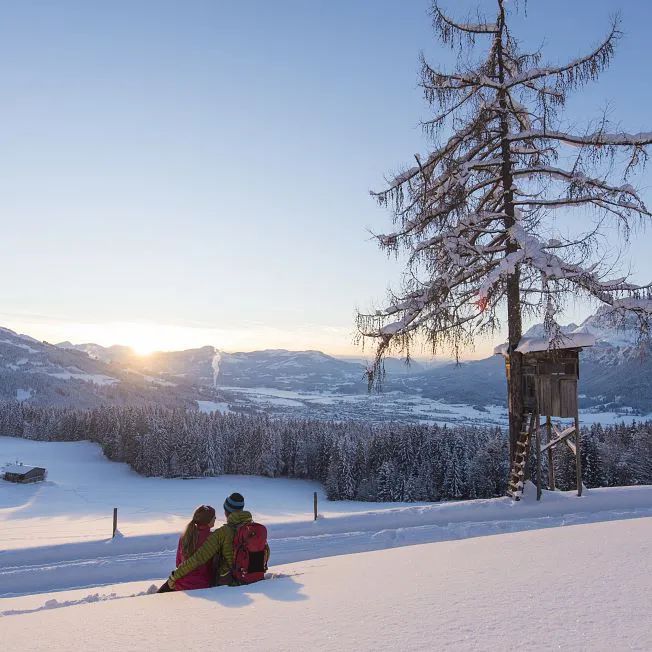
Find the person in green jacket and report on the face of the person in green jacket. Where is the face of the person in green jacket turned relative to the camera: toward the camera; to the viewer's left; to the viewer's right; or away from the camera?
away from the camera

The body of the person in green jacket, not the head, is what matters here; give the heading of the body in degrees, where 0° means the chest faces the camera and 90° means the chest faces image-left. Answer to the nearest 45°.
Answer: approximately 135°

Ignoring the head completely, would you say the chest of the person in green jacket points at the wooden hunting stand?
no
